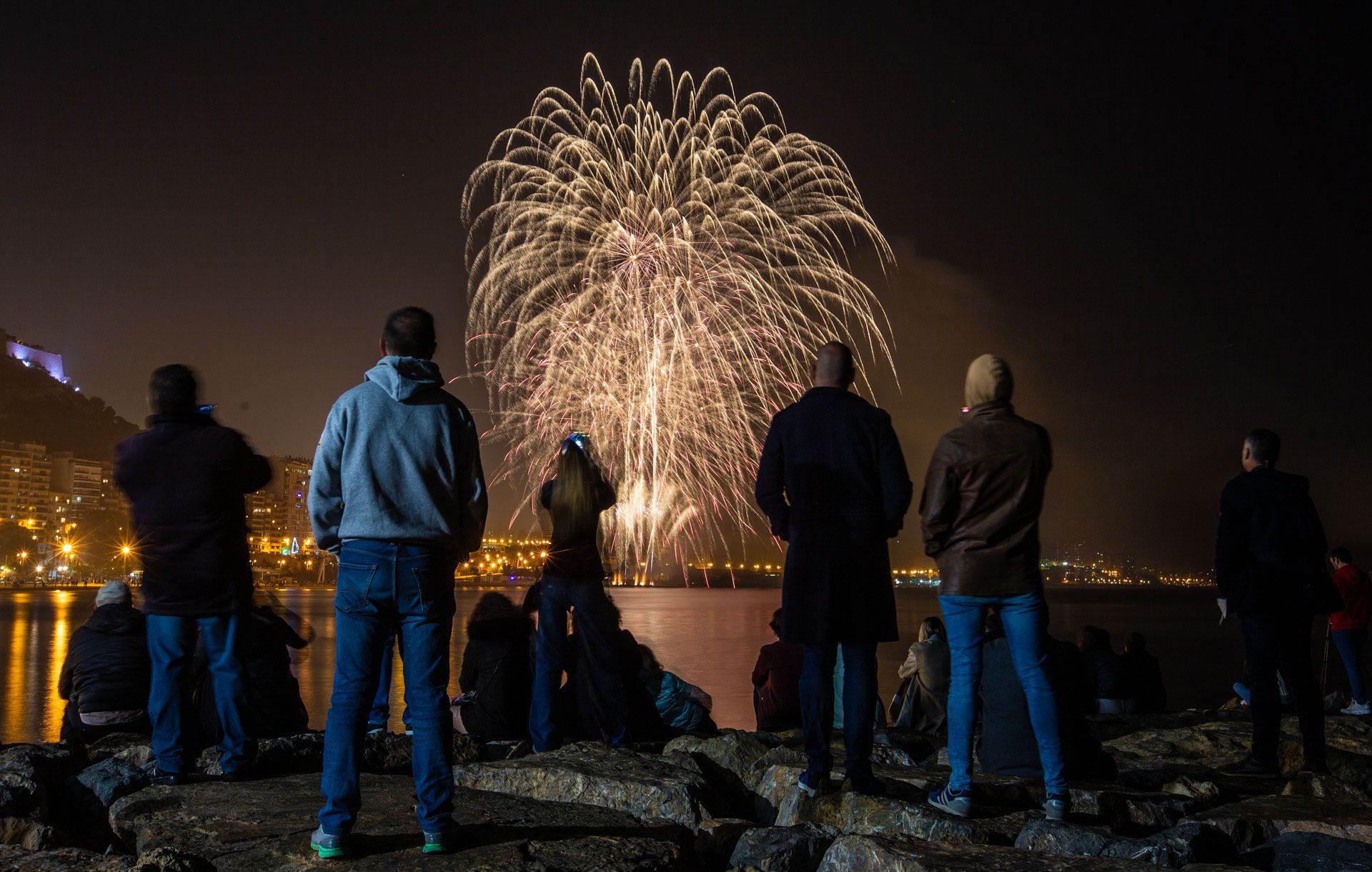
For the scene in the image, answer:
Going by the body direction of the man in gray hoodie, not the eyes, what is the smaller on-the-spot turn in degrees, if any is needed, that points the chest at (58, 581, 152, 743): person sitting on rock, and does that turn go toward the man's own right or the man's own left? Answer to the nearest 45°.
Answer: approximately 45° to the man's own left

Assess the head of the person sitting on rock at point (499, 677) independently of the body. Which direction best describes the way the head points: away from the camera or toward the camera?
away from the camera

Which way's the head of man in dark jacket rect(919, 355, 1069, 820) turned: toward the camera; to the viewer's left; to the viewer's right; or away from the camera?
away from the camera

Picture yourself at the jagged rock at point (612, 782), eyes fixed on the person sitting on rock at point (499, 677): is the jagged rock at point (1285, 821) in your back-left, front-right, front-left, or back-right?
back-right

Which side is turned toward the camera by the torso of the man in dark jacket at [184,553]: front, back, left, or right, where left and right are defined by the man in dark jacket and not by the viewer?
back

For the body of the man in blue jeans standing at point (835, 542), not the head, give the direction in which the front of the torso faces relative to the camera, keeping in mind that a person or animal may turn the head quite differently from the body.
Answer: away from the camera

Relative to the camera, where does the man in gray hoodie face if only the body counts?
away from the camera

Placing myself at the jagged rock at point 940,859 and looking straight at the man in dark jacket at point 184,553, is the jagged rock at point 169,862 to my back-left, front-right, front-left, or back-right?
front-left

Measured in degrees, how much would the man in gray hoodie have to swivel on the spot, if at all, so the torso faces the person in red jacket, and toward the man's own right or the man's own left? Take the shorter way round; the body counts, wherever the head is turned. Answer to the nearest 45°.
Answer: approximately 45° to the man's own right

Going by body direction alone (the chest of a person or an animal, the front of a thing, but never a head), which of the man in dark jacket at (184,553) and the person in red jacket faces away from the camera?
the man in dark jacket

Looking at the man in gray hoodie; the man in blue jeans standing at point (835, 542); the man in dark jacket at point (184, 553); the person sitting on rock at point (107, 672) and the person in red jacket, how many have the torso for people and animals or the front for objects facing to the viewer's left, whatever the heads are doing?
1

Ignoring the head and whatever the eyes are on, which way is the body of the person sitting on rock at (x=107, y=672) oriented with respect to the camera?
away from the camera

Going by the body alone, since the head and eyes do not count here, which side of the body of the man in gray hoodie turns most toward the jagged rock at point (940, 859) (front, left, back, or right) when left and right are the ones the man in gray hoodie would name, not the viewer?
right

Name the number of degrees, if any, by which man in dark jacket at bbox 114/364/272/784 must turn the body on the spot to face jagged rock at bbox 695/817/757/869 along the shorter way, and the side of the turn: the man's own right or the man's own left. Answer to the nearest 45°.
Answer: approximately 135° to the man's own right

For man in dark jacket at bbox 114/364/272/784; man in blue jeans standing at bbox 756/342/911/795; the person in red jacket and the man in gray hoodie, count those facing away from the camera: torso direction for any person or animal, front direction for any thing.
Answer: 3

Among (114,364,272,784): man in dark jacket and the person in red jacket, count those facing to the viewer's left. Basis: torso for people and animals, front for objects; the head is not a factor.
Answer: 1
